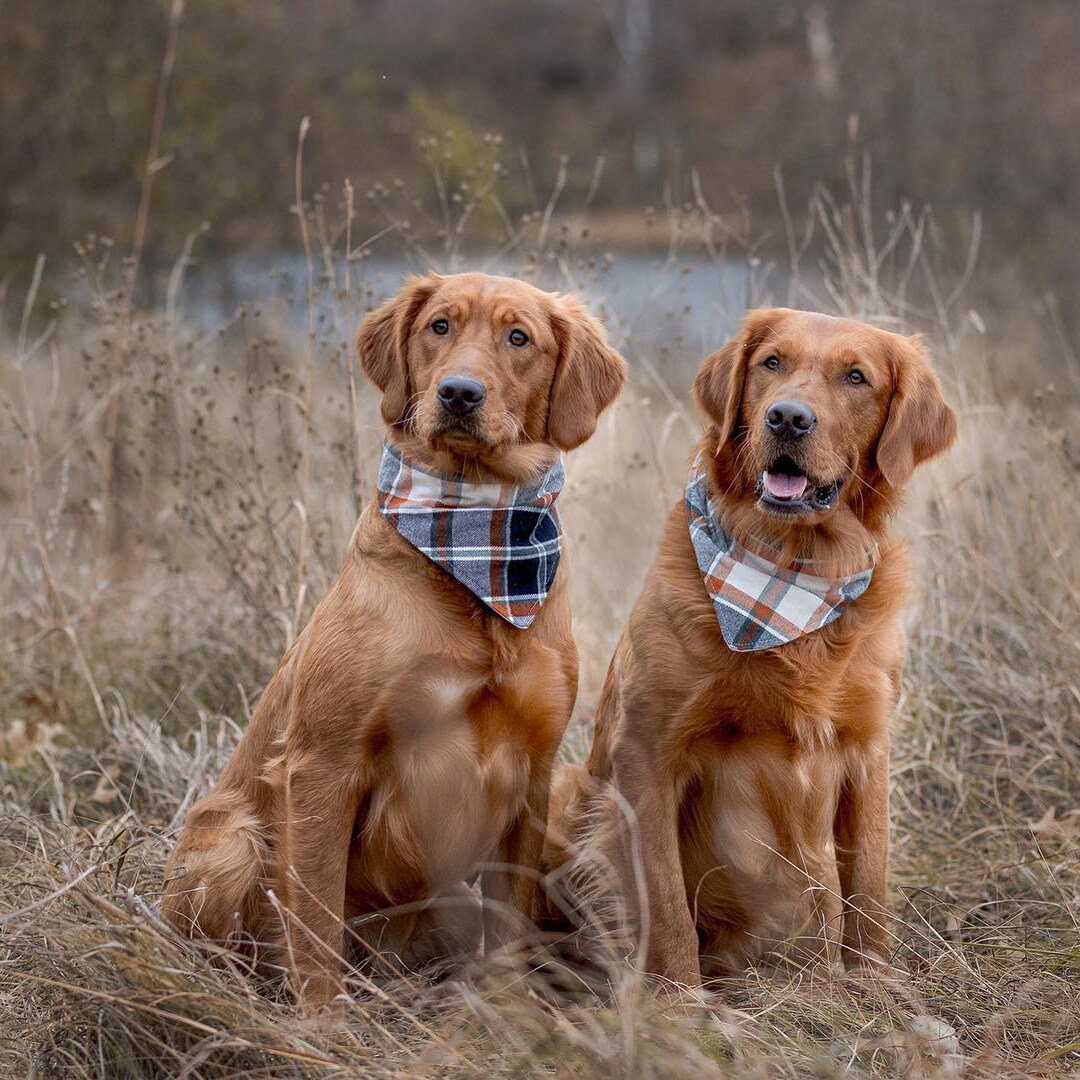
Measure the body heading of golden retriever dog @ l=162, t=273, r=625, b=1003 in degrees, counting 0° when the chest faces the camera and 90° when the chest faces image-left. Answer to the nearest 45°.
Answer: approximately 315°

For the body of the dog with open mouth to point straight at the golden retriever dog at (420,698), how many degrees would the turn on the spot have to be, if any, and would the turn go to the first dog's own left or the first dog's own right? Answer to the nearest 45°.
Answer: approximately 90° to the first dog's own right

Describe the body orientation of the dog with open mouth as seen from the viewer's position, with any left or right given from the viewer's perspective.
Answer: facing the viewer

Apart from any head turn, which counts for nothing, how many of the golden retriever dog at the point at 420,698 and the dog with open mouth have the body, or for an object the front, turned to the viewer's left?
0

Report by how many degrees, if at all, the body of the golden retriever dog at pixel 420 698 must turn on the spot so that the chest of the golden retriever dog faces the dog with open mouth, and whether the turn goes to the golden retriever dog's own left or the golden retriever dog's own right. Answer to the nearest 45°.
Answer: approximately 45° to the golden retriever dog's own left
